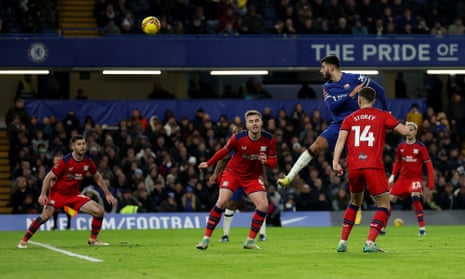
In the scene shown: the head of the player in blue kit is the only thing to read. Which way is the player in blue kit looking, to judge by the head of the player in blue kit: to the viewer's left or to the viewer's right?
to the viewer's left

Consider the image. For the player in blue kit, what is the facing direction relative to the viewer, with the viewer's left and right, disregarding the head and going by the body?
facing the viewer and to the left of the viewer

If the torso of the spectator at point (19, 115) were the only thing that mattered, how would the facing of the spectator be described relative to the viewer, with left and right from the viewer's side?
facing the viewer

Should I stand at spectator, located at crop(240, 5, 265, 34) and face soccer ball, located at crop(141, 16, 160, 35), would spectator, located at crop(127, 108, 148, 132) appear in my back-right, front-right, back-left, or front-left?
front-right

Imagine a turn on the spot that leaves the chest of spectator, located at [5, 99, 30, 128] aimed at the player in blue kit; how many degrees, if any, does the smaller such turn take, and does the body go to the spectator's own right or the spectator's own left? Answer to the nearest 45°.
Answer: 0° — they already face them

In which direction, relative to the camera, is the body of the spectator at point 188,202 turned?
toward the camera

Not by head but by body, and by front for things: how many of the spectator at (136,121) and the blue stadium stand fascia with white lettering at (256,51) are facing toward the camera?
2

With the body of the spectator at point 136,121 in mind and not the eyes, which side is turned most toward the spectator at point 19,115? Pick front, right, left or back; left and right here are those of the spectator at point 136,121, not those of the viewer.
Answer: right

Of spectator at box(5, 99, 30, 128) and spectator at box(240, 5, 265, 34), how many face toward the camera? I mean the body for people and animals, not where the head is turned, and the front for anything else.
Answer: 2
